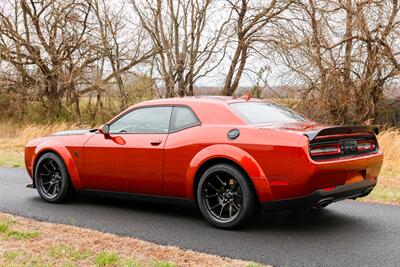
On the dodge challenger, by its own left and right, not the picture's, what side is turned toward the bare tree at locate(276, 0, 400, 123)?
right

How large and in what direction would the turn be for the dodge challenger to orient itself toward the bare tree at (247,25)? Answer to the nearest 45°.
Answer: approximately 45° to its right

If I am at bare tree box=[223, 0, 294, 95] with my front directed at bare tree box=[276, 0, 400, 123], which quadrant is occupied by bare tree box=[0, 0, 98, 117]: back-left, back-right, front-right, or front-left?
back-right

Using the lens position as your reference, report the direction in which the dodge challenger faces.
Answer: facing away from the viewer and to the left of the viewer
